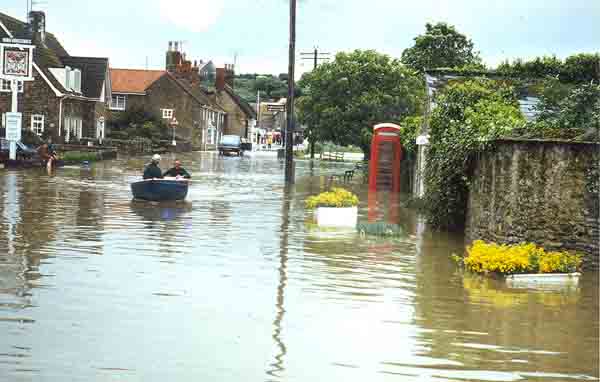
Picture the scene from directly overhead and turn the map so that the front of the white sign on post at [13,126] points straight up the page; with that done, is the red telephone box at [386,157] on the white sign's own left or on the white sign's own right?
on the white sign's own left

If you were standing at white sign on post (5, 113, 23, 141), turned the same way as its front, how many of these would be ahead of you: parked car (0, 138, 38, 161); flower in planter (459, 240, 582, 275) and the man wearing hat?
2

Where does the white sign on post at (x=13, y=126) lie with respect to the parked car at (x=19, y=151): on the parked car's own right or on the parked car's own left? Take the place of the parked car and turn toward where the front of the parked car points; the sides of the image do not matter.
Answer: on the parked car's own right

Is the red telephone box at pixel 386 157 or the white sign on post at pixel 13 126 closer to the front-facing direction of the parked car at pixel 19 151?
the red telephone box
